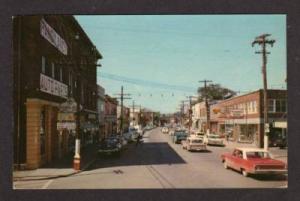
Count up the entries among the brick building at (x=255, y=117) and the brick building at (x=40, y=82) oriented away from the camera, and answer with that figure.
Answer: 0

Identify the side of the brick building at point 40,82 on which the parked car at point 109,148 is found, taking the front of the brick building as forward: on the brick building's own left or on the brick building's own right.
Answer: on the brick building's own left

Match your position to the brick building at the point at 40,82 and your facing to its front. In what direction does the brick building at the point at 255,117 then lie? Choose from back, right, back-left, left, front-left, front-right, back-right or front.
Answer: left

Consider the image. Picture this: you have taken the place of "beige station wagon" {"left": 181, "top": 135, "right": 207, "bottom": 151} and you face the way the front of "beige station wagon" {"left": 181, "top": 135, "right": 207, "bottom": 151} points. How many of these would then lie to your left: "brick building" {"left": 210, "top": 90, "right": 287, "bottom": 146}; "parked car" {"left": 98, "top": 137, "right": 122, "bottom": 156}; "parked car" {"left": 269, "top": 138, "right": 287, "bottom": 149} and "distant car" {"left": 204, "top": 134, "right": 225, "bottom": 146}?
1

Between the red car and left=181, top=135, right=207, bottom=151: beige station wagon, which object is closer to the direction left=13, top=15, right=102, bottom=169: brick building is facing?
the red car

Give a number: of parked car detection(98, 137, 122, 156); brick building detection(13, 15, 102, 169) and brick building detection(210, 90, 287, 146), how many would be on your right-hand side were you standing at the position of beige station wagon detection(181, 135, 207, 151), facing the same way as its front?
1

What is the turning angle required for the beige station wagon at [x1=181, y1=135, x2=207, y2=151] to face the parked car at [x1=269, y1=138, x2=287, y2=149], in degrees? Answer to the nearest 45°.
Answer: approximately 135° to its right

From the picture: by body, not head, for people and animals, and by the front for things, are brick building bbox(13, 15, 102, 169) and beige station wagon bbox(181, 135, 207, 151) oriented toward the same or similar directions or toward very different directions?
very different directions

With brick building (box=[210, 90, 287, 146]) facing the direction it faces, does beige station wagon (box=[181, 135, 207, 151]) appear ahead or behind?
ahead

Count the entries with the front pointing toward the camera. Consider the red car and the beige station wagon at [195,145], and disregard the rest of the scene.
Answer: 0

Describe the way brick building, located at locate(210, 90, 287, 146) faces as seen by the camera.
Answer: facing the viewer and to the left of the viewer

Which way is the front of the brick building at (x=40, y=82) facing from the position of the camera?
facing the viewer and to the right of the viewer
